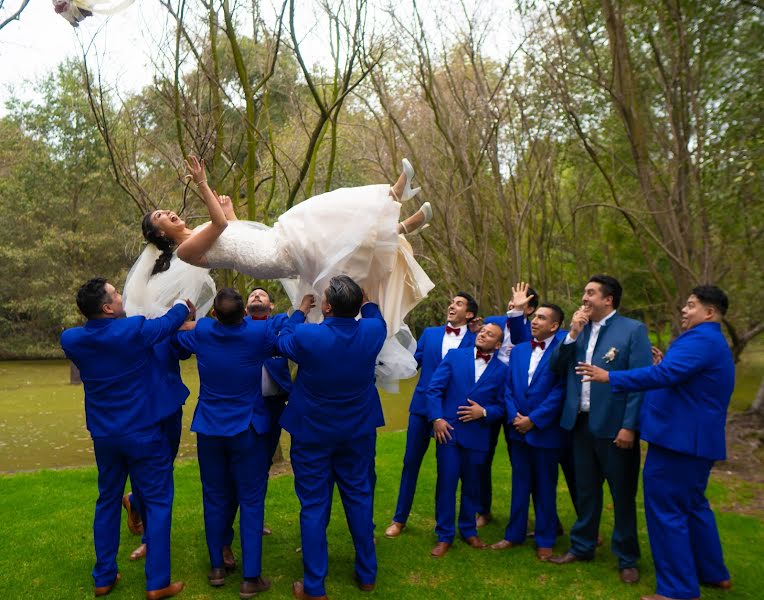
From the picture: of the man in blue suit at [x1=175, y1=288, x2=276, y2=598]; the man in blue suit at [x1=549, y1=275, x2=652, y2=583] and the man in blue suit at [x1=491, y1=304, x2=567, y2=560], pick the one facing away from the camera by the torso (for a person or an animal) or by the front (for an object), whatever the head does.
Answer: the man in blue suit at [x1=175, y1=288, x2=276, y2=598]

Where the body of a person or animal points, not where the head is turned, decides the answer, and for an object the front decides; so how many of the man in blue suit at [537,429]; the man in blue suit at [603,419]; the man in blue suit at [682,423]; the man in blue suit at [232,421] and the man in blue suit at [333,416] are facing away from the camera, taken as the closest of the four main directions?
2

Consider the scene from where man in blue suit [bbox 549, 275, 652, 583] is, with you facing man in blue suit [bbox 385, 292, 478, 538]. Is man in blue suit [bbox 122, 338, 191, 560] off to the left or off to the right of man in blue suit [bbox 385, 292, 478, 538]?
left

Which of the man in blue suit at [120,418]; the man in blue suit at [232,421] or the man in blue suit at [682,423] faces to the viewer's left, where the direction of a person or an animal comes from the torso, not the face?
the man in blue suit at [682,423]

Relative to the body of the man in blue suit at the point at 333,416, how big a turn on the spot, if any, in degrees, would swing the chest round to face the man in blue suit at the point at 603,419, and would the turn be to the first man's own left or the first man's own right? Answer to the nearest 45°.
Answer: approximately 90° to the first man's own right

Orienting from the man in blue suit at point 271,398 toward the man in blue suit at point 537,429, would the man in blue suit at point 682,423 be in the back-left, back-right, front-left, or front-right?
front-right

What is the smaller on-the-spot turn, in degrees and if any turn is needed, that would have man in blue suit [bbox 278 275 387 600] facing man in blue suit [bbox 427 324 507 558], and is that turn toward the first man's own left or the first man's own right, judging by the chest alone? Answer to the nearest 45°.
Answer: approximately 45° to the first man's own right

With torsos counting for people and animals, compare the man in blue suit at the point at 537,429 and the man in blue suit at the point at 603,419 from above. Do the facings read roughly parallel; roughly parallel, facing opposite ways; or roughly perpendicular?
roughly parallel

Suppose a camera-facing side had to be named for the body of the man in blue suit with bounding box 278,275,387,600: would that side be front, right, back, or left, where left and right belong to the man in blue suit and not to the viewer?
back

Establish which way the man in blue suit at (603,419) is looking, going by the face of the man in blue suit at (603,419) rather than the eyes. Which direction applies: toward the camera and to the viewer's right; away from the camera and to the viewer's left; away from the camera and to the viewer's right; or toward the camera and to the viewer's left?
toward the camera and to the viewer's left

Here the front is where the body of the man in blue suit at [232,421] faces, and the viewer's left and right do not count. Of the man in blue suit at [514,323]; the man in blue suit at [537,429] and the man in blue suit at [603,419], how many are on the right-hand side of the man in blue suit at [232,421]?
3

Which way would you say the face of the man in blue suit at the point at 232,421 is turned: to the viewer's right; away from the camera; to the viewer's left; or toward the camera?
away from the camera

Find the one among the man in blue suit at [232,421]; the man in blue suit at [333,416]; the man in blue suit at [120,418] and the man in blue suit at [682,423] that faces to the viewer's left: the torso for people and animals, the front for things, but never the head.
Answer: the man in blue suit at [682,423]

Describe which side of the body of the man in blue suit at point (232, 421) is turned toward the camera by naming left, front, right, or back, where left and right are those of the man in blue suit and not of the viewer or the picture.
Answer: back

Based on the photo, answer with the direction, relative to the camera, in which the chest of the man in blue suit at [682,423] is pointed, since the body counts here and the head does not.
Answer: to the viewer's left

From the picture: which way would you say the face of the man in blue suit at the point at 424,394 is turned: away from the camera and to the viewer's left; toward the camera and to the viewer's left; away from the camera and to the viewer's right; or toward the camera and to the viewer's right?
toward the camera and to the viewer's left
